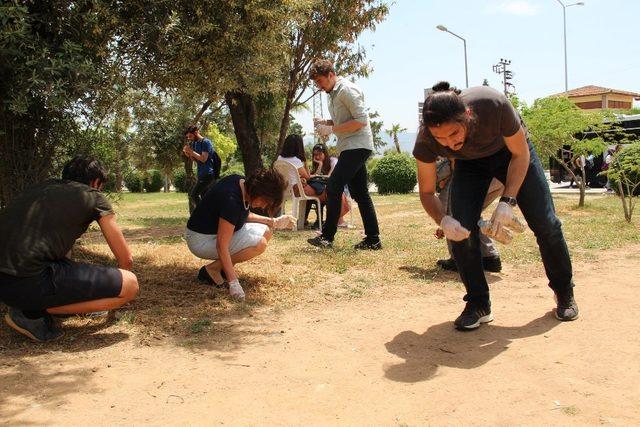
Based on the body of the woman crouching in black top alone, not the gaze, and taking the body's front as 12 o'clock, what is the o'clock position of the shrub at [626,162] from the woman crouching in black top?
The shrub is roughly at 11 o'clock from the woman crouching in black top.

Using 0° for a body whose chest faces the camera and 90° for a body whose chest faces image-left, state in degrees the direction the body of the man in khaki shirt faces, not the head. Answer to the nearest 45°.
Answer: approximately 90°

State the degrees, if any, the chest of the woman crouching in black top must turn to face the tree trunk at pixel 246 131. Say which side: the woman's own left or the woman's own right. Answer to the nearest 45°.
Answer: approximately 90° to the woman's own left

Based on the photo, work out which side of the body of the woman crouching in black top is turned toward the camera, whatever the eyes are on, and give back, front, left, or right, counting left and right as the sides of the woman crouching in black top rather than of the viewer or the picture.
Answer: right

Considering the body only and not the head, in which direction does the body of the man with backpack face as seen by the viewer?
to the viewer's left

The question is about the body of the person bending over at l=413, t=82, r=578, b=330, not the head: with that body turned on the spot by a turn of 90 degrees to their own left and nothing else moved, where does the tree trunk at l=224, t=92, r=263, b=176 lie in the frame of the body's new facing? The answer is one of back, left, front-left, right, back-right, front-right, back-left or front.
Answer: back

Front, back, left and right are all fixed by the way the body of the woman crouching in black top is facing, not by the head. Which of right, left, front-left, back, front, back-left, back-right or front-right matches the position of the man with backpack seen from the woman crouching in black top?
left

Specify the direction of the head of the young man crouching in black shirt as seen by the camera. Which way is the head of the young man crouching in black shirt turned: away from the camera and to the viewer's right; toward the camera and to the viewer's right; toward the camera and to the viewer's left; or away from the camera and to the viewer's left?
away from the camera and to the viewer's right

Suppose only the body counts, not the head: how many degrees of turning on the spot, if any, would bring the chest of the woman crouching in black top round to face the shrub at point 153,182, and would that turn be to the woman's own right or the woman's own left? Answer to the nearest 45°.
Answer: approximately 90° to the woman's own left

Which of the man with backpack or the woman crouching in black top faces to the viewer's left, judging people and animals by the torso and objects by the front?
the man with backpack
